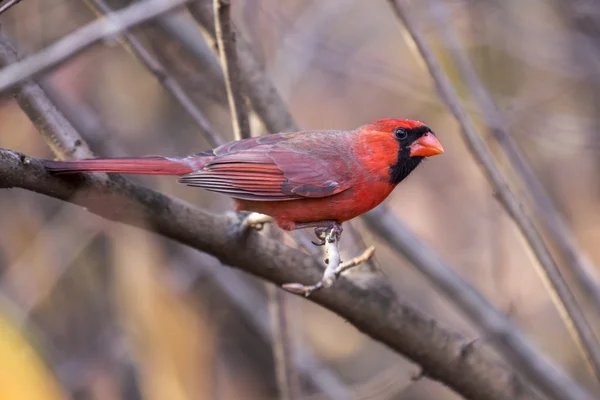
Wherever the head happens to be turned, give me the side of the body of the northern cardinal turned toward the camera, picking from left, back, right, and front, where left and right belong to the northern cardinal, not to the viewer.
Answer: right

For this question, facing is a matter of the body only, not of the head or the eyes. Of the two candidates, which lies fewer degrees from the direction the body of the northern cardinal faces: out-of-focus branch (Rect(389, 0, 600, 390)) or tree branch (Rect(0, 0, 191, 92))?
the out-of-focus branch

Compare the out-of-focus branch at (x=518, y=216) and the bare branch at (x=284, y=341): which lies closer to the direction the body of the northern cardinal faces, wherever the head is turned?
the out-of-focus branch

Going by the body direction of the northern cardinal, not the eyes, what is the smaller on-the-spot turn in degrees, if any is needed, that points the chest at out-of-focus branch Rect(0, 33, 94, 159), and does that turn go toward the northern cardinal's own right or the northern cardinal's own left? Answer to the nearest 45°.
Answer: approximately 135° to the northern cardinal's own right
